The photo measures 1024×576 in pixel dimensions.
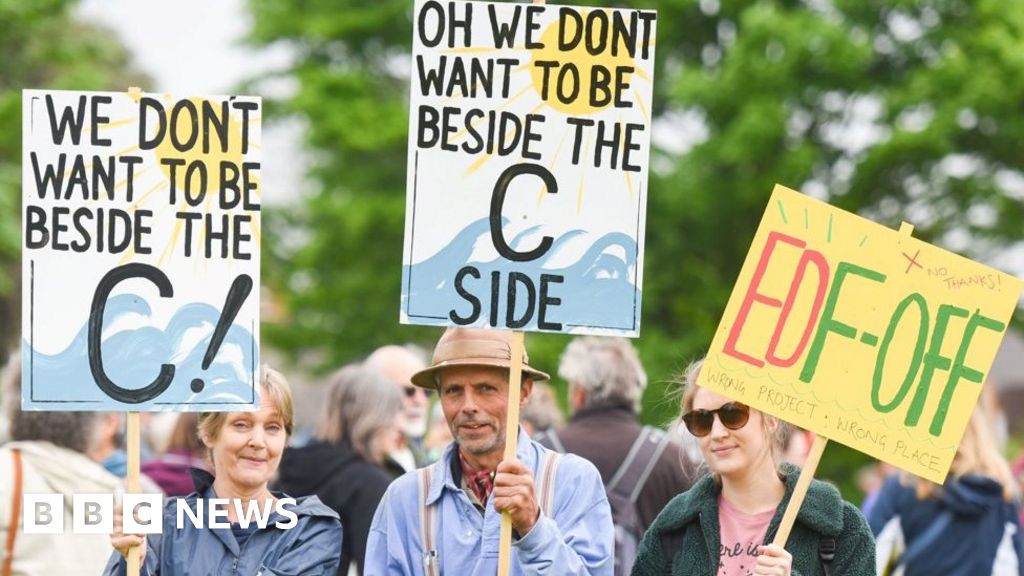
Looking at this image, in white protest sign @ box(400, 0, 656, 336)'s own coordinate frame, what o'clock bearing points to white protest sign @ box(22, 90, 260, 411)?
white protest sign @ box(22, 90, 260, 411) is roughly at 3 o'clock from white protest sign @ box(400, 0, 656, 336).

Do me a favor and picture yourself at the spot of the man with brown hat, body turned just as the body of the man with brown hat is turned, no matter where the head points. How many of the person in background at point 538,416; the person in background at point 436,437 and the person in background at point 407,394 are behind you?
3

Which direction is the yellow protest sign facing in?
toward the camera

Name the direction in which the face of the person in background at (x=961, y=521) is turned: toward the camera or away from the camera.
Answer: away from the camera

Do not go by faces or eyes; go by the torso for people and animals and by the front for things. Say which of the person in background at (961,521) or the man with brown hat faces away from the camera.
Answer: the person in background

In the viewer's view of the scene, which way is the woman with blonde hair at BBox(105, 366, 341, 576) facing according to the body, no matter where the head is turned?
toward the camera

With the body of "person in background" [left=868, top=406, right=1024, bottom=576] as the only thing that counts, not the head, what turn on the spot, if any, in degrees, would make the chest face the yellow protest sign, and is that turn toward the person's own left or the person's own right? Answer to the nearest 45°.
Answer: approximately 180°

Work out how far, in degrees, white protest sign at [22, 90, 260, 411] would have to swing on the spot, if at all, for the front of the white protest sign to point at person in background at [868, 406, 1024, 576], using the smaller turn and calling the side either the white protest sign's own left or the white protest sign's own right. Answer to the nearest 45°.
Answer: approximately 90° to the white protest sign's own left

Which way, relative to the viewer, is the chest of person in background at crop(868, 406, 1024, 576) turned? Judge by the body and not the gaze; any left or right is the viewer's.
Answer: facing away from the viewer

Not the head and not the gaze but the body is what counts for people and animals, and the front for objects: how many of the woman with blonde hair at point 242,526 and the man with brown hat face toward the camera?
2

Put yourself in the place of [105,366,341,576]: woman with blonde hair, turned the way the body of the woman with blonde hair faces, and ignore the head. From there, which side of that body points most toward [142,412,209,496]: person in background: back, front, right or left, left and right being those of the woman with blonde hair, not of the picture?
back

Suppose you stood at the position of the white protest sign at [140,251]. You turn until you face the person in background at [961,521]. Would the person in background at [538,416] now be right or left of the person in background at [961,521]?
left
